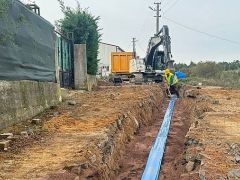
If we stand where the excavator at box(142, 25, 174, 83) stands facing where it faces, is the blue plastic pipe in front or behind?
in front

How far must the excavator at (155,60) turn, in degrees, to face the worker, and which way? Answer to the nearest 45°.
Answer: approximately 45° to its right

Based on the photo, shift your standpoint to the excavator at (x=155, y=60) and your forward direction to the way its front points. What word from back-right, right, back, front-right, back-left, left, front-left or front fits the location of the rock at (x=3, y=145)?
front-right

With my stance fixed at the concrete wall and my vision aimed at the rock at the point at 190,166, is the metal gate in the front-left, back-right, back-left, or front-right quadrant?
back-left

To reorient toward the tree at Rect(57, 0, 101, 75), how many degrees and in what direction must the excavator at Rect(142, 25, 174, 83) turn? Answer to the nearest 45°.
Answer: approximately 90° to its right

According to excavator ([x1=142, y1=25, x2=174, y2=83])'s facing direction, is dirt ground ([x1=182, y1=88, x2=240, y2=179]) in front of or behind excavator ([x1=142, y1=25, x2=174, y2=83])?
in front

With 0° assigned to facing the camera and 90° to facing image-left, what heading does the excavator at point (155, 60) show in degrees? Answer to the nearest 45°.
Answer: approximately 315°

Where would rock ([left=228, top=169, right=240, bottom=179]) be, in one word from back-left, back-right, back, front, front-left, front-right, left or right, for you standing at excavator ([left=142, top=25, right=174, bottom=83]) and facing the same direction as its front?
front-right

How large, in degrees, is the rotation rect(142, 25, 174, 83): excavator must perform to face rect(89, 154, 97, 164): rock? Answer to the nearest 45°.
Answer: approximately 45° to its right

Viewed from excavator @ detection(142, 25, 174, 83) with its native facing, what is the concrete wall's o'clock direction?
The concrete wall is roughly at 2 o'clock from the excavator.
